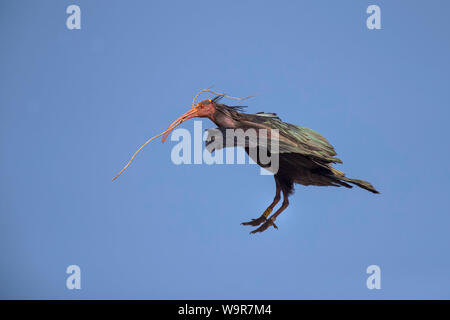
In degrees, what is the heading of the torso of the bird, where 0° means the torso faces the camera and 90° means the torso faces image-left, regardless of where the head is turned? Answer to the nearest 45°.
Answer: approximately 90°
